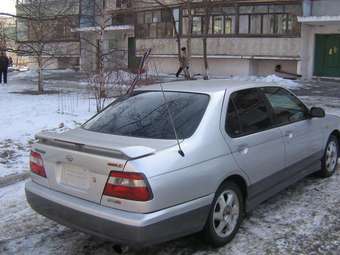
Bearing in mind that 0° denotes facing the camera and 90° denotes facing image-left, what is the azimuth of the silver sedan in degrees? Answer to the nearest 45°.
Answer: approximately 225°

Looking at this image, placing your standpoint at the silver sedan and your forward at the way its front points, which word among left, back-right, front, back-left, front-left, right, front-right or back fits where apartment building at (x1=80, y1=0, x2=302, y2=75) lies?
front-left

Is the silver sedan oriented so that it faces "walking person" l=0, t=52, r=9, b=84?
no

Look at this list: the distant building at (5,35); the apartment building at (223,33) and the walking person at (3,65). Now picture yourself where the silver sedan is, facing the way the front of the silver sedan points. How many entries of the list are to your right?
0

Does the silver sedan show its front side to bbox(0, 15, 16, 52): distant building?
no
